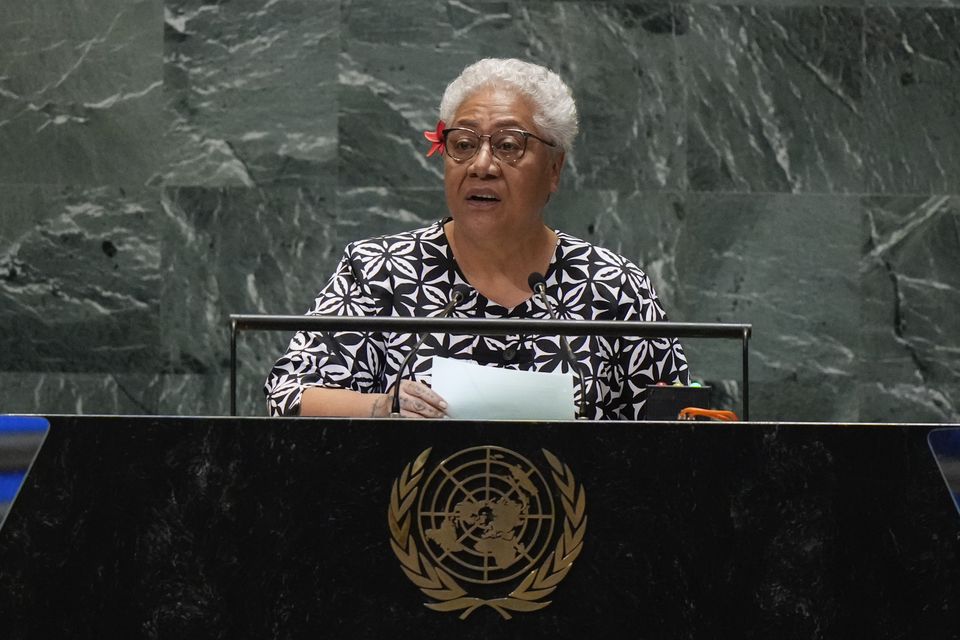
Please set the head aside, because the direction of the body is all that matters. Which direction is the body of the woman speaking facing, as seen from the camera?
toward the camera

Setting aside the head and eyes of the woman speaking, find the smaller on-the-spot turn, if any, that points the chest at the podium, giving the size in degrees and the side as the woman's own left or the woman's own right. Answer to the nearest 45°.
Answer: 0° — they already face it

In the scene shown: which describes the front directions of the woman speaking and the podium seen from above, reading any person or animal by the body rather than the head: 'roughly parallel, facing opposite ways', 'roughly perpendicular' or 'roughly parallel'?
roughly parallel

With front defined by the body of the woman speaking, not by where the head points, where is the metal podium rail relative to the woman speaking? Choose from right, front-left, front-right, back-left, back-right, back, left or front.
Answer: front

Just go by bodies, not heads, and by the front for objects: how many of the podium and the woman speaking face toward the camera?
2

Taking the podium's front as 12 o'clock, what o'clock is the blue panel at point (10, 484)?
The blue panel is roughly at 3 o'clock from the podium.

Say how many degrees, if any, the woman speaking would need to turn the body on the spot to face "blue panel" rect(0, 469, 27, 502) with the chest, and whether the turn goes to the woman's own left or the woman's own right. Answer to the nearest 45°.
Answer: approximately 45° to the woman's own right
